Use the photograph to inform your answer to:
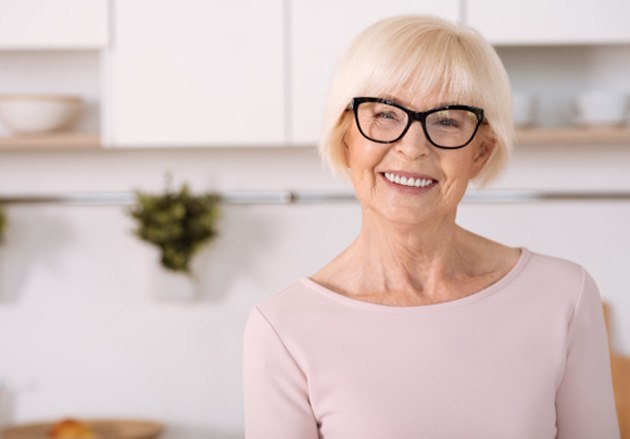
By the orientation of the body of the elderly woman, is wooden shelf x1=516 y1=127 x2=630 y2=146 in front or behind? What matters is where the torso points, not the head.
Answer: behind

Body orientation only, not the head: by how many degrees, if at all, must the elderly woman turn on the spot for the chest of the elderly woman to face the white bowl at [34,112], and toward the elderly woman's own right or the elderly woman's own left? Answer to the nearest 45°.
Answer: approximately 135° to the elderly woman's own right

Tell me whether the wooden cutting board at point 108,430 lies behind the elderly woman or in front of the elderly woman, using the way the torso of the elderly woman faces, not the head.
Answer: behind

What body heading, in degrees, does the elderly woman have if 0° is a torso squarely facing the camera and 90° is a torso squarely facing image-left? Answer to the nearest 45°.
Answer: approximately 0°

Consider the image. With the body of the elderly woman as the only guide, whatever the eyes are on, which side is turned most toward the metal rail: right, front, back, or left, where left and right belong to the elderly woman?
back

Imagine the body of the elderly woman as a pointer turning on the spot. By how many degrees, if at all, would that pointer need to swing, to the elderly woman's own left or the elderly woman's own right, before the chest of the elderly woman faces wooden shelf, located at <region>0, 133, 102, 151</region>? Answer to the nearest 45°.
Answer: approximately 135° to the elderly woman's own right

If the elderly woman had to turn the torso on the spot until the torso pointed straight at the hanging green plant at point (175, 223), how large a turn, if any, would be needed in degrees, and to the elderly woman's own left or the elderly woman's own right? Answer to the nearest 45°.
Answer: approximately 135° to the elderly woman's own right
